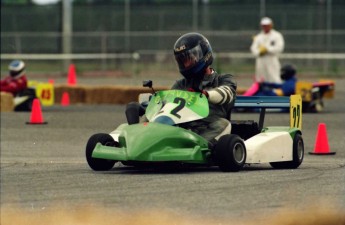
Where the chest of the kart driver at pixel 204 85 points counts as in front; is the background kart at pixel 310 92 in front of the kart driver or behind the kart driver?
behind

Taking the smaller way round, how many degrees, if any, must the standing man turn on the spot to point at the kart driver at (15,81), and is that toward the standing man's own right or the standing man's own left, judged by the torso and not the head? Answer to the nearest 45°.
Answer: approximately 45° to the standing man's own right

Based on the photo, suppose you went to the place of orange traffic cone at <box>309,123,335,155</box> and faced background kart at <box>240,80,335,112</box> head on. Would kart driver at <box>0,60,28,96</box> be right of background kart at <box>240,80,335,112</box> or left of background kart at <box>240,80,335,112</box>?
left

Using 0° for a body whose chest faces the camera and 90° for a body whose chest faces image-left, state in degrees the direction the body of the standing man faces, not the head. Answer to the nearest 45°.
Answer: approximately 0°

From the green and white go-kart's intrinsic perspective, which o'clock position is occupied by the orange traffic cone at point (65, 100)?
The orange traffic cone is roughly at 4 o'clock from the green and white go-kart.
